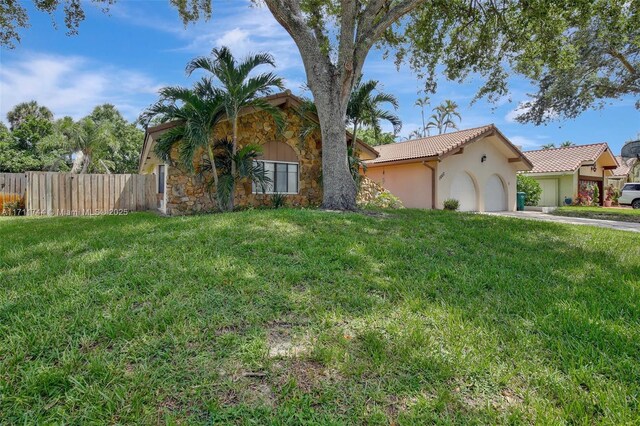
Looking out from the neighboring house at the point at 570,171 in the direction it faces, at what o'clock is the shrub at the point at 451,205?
The shrub is roughly at 2 o'clock from the neighboring house.

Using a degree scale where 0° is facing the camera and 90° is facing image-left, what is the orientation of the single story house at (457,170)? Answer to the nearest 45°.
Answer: approximately 315°

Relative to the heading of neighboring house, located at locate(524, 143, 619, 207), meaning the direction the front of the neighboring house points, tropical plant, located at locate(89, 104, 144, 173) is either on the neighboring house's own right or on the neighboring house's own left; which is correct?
on the neighboring house's own right

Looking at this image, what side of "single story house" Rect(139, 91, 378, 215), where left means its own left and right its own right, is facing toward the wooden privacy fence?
right
